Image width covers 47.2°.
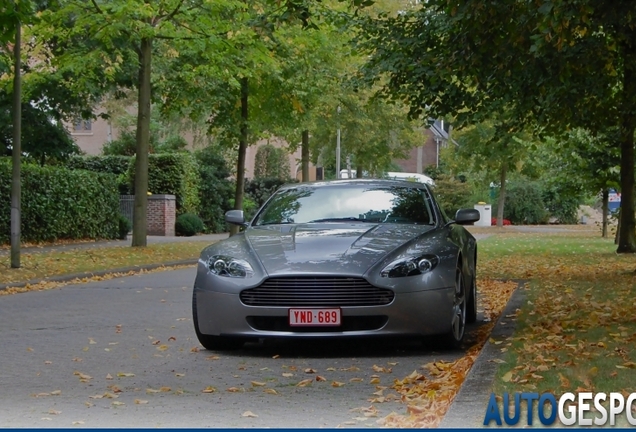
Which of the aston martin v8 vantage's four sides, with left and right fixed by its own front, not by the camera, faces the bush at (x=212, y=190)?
back

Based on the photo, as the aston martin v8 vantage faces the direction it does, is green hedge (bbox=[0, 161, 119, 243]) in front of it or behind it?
behind

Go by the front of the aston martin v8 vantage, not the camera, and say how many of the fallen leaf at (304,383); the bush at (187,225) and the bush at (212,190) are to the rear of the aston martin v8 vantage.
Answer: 2

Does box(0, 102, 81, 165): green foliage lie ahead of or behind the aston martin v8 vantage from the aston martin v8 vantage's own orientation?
behind

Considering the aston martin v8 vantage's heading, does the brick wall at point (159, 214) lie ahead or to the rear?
to the rear

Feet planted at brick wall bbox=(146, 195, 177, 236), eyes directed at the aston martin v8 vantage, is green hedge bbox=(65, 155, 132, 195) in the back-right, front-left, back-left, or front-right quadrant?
back-right

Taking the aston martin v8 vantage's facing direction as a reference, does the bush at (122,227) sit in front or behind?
behind

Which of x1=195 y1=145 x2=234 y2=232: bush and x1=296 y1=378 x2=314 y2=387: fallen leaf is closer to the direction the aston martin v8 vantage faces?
the fallen leaf

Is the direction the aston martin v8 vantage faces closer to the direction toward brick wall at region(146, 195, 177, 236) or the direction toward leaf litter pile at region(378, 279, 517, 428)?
the leaf litter pile

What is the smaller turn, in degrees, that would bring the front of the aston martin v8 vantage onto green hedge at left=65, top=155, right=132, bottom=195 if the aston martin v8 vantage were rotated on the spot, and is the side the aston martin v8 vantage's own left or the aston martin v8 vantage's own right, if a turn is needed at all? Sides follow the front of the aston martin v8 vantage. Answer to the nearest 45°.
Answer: approximately 180°

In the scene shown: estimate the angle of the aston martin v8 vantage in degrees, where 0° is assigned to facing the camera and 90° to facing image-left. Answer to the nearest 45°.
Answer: approximately 0°

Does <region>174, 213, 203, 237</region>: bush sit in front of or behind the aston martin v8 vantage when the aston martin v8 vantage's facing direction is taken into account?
behind
